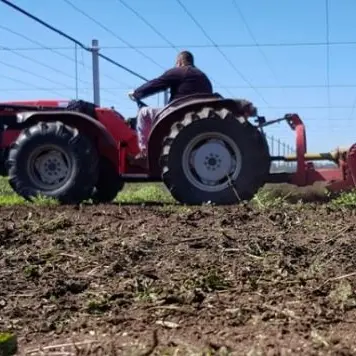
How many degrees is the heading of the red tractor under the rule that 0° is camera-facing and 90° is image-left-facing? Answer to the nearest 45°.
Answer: approximately 90°

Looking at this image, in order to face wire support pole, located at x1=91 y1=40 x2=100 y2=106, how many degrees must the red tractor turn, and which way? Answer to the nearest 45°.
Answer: approximately 90° to its right
